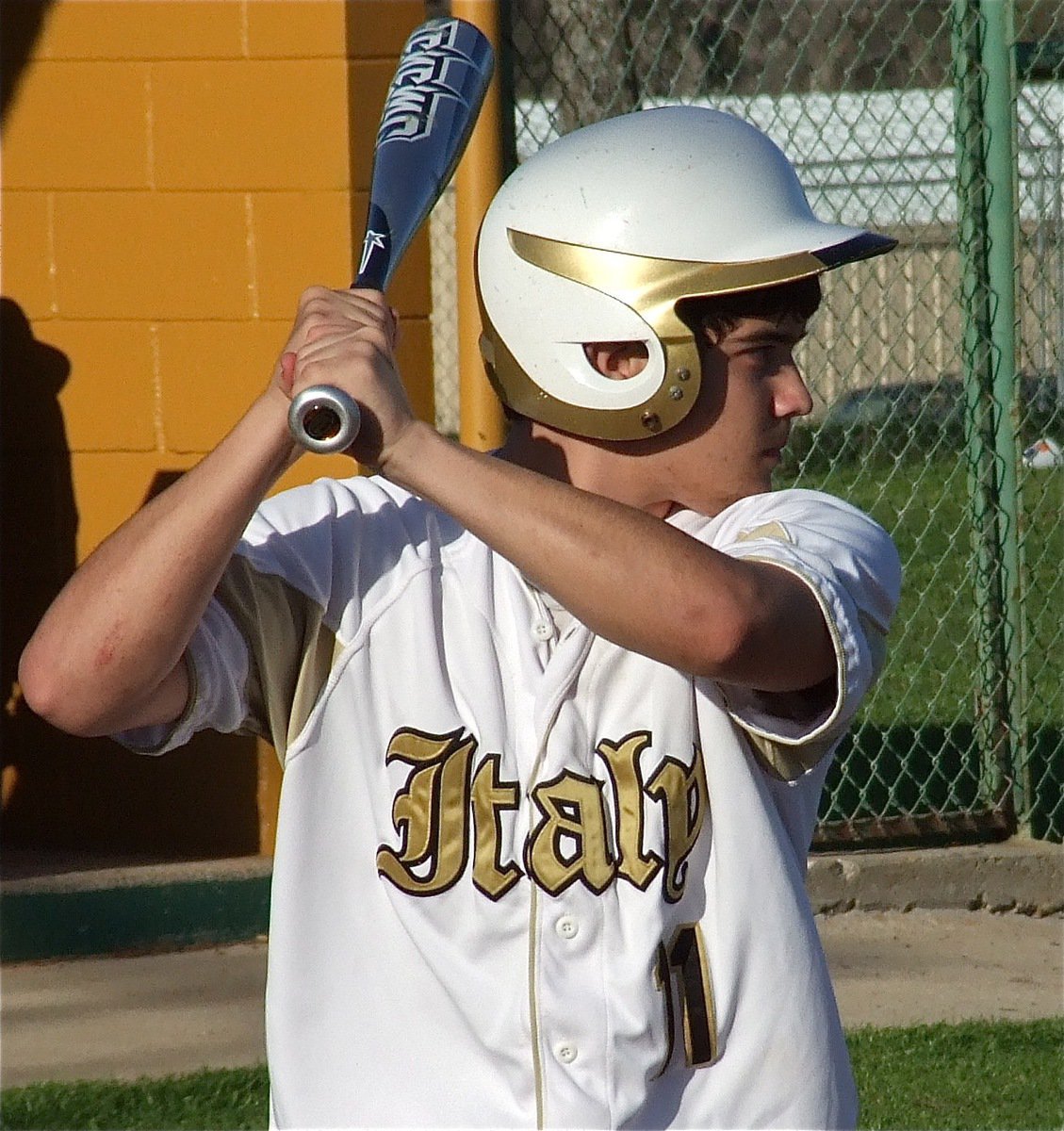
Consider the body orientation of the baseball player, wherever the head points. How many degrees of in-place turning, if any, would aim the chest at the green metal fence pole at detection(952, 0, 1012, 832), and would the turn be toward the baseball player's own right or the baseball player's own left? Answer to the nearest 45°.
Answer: approximately 180°

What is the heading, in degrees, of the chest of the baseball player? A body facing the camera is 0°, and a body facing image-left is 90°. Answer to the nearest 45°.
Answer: approximately 0°

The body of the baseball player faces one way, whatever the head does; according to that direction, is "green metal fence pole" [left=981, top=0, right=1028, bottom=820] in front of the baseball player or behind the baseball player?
behind

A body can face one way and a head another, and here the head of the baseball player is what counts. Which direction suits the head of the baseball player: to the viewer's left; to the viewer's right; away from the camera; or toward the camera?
to the viewer's right
